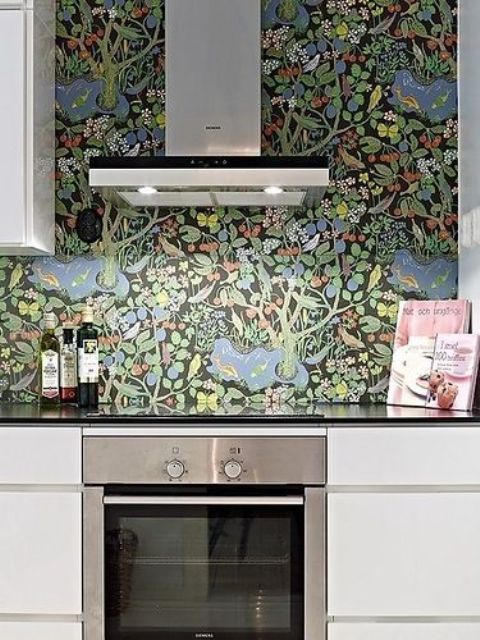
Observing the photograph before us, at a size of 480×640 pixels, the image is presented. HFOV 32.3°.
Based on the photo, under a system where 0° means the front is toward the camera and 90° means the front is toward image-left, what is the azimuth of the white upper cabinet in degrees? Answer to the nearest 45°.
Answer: approximately 0°

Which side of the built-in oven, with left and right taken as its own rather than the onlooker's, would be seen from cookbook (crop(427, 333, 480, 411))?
left

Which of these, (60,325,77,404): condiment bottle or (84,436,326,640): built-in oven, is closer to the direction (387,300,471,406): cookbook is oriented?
the built-in oven

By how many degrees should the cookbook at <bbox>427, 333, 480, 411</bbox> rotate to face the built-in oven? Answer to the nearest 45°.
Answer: approximately 45° to its right

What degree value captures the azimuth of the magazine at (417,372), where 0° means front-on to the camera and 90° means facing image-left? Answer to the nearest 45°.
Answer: approximately 0°
